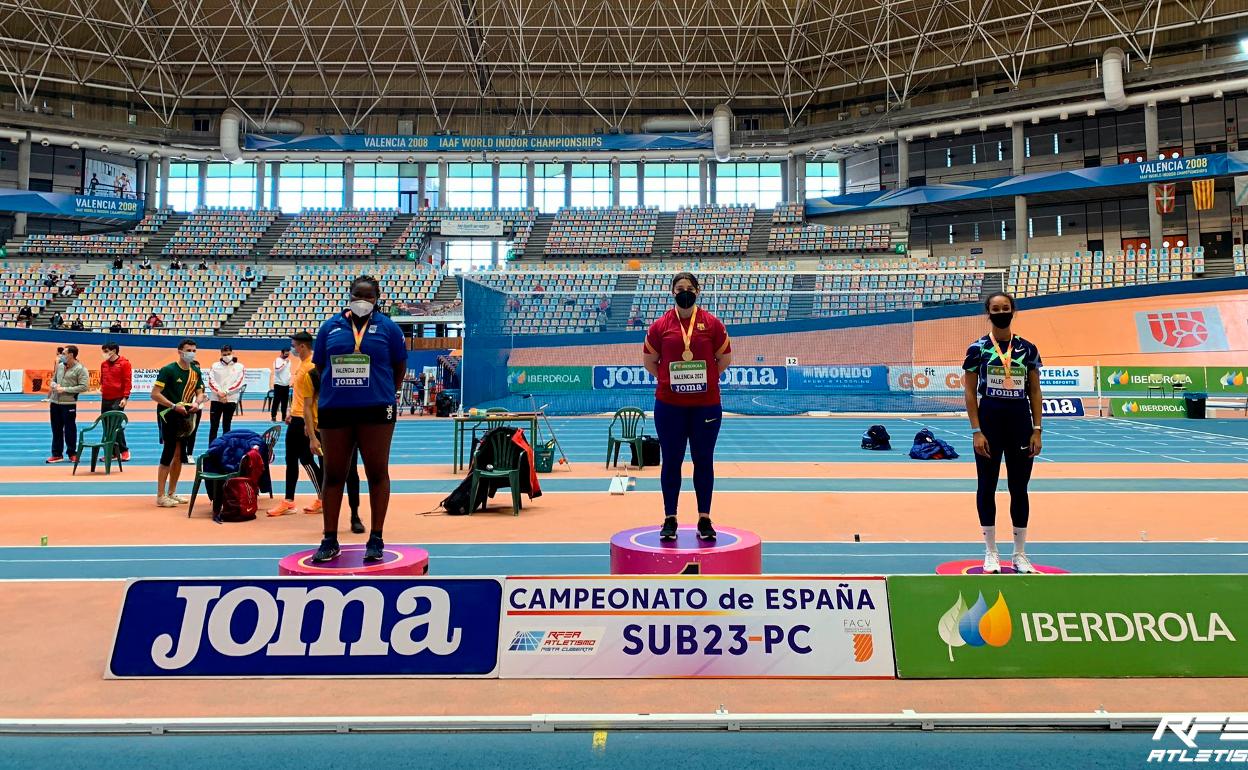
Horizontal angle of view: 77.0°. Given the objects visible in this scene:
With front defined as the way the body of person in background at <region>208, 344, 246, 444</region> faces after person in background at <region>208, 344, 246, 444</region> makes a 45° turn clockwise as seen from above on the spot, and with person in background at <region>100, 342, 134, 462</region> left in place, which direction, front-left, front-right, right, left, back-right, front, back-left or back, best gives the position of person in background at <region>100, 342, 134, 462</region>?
right

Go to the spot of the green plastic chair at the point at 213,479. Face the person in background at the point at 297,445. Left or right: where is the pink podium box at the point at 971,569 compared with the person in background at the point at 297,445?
right

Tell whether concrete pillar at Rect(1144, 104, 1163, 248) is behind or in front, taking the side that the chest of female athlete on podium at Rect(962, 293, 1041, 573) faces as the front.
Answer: behind

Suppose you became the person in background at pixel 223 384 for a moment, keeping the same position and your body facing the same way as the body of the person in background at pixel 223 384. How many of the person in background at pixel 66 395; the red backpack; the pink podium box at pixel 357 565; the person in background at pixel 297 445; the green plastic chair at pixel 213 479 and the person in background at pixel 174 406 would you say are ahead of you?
5

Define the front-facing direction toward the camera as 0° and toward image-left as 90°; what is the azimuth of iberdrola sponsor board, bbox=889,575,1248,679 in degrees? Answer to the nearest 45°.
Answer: approximately 0°

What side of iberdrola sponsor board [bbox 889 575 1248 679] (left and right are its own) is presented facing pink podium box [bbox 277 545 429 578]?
right

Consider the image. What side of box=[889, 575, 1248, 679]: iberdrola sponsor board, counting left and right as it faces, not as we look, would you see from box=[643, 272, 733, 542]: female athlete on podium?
right

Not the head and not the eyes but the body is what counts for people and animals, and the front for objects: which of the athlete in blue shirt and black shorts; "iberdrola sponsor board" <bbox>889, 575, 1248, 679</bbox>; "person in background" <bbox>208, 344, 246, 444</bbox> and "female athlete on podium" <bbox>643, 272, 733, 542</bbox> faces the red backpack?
the person in background
